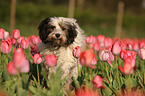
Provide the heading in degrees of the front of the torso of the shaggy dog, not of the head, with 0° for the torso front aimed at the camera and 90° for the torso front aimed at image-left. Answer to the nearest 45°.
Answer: approximately 0°
